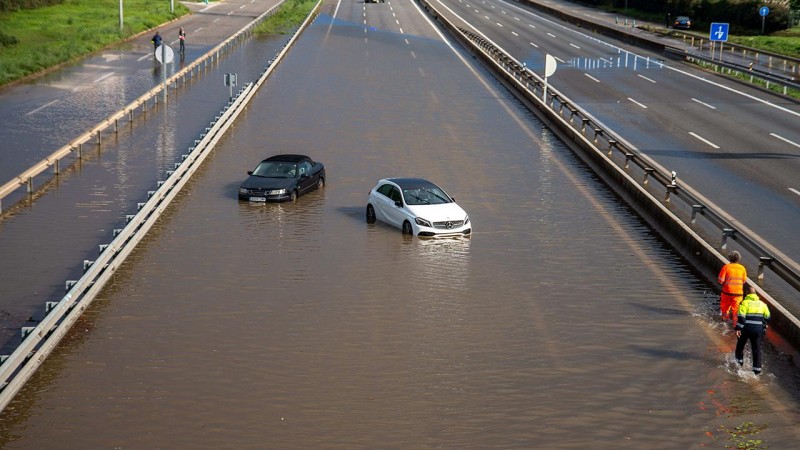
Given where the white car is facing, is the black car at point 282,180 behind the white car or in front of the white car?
behind

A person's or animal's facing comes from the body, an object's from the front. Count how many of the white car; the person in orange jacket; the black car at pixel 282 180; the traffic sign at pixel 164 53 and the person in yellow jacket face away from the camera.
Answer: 3

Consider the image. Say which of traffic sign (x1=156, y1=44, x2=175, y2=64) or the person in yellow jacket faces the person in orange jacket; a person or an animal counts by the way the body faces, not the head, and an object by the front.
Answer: the person in yellow jacket

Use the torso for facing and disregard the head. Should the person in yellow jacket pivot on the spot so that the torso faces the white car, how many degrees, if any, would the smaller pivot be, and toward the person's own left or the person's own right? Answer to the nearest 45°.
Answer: approximately 45° to the person's own left

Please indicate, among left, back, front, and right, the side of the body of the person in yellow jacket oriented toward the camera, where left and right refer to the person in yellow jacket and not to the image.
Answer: back

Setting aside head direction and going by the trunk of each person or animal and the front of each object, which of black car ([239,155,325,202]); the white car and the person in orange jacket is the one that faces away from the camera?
the person in orange jacket

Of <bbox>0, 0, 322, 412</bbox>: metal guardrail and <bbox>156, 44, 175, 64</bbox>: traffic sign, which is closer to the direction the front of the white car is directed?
the metal guardrail

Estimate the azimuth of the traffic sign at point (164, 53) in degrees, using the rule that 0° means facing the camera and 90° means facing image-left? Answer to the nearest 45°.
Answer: approximately 180°

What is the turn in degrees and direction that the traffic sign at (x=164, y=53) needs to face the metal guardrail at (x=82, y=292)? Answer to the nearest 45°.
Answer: approximately 180°

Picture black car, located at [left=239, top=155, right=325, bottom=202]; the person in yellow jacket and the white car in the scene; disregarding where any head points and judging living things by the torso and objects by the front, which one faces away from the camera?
the person in yellow jacket

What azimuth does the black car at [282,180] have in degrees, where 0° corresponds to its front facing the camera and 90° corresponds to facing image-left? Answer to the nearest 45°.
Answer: approximately 45°

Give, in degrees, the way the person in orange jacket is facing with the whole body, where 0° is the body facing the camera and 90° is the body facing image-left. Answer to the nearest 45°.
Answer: approximately 180°

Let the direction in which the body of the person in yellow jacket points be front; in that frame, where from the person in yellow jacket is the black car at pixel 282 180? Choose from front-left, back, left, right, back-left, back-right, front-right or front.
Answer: front-left
